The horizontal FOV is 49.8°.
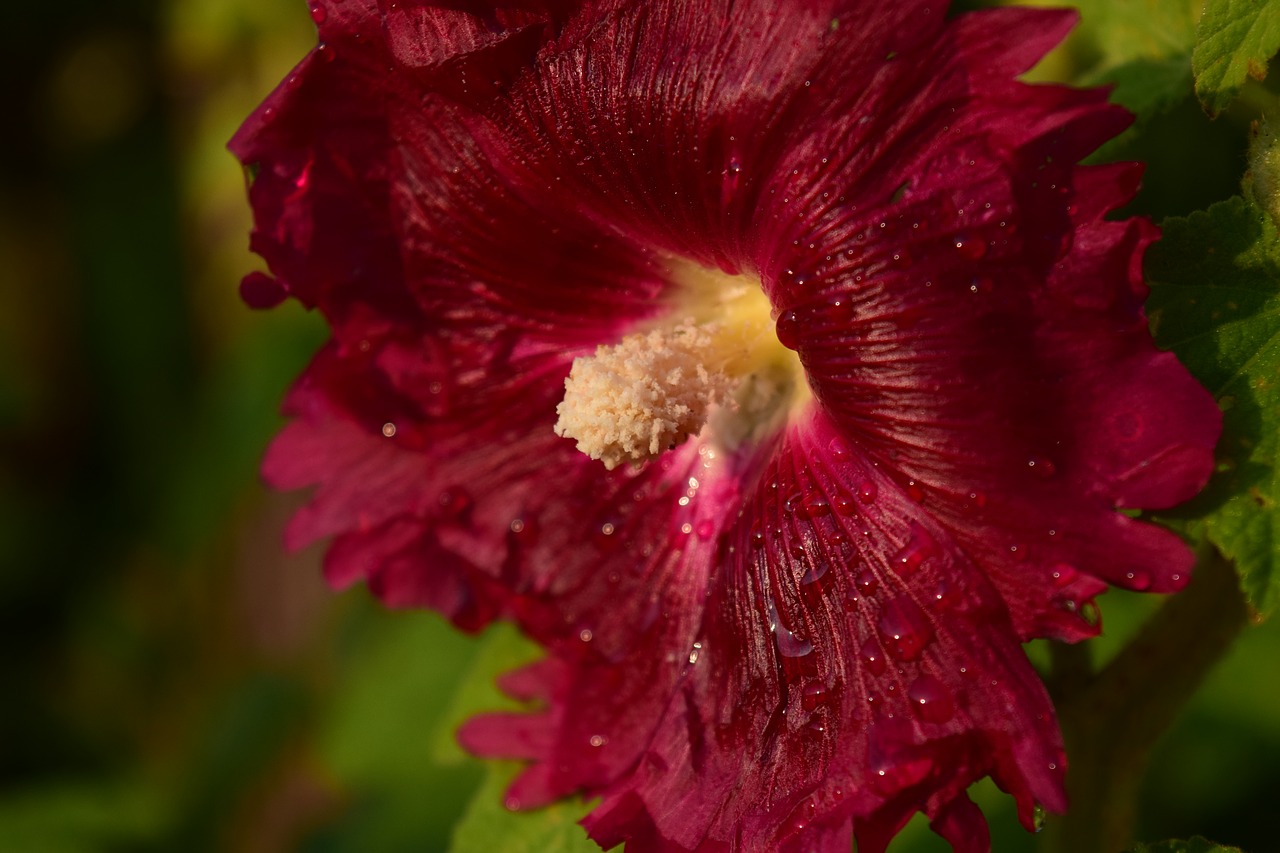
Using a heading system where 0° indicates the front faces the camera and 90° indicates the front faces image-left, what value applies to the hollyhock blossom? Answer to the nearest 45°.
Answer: approximately 45°

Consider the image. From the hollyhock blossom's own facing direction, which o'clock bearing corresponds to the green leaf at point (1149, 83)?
The green leaf is roughly at 7 o'clock from the hollyhock blossom.

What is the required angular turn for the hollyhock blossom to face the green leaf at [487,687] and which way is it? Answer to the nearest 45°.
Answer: approximately 90° to its right

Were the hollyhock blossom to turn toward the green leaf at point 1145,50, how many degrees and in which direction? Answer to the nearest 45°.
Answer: approximately 135° to its left
